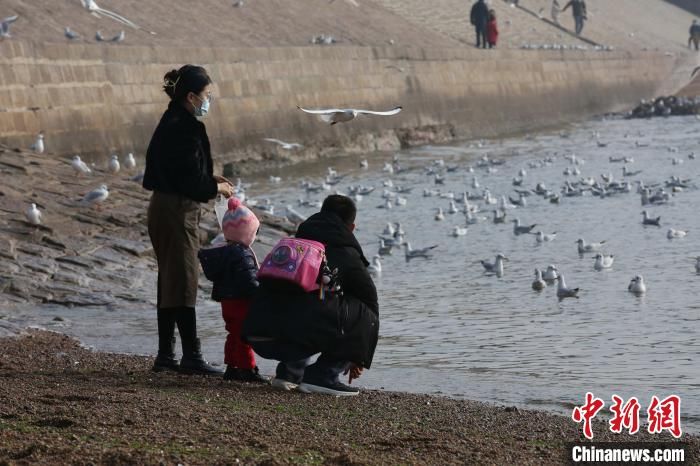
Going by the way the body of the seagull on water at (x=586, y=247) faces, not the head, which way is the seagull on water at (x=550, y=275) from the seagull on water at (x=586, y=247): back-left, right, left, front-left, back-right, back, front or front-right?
left

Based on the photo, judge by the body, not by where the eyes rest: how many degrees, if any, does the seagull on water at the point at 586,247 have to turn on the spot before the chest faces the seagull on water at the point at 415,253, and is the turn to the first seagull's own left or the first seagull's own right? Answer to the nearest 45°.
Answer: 0° — it already faces it

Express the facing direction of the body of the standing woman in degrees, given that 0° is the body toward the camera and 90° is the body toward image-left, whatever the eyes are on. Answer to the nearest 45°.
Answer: approximately 270°

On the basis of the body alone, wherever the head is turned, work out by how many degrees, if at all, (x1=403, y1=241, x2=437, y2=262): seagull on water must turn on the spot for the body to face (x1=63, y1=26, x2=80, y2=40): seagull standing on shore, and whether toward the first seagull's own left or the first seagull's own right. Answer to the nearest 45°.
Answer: approximately 45° to the first seagull's own right

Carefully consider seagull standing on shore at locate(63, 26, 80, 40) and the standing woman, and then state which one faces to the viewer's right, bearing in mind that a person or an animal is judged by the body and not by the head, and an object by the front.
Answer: the standing woman

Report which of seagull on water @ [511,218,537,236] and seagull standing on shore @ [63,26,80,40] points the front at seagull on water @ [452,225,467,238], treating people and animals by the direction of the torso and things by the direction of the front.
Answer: seagull on water @ [511,218,537,236]

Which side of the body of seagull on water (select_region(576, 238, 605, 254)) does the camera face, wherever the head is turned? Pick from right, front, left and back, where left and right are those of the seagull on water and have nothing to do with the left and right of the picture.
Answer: left

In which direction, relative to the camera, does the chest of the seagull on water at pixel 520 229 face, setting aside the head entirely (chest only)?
to the viewer's left
